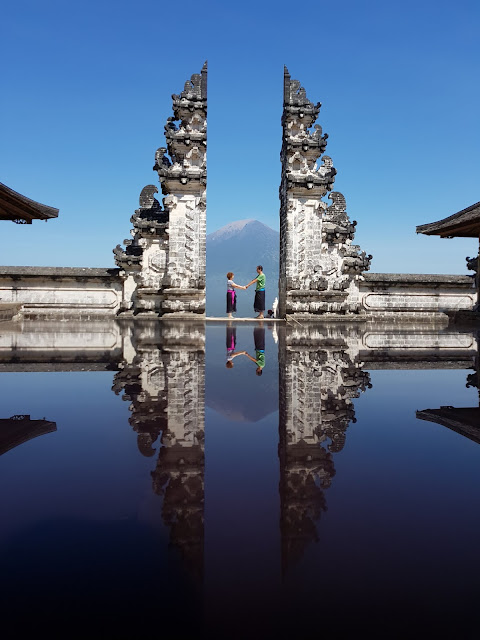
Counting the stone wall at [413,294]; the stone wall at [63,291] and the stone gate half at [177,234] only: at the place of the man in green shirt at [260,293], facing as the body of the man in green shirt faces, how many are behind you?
1

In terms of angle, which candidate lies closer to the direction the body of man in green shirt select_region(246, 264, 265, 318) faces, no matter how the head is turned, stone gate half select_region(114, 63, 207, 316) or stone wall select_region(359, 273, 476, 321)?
the stone gate half

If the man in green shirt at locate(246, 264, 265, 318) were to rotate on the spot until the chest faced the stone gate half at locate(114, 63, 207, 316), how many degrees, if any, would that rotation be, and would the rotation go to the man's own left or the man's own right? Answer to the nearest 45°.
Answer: approximately 45° to the man's own left

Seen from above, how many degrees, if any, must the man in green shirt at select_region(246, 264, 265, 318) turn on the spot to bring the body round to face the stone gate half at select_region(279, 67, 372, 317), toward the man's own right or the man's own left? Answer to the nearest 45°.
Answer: approximately 135° to the man's own left

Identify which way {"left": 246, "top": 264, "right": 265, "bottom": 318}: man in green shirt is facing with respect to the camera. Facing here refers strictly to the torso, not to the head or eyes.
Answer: to the viewer's left

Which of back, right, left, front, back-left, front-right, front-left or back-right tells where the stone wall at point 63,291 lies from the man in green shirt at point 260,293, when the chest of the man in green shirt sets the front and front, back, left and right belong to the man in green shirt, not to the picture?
front

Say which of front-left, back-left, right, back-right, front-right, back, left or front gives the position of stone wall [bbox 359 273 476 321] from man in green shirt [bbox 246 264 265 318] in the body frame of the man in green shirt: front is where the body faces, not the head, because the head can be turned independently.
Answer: back

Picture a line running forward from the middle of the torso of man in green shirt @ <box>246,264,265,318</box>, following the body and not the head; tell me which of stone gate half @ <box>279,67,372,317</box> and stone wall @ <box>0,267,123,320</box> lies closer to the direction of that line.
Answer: the stone wall
